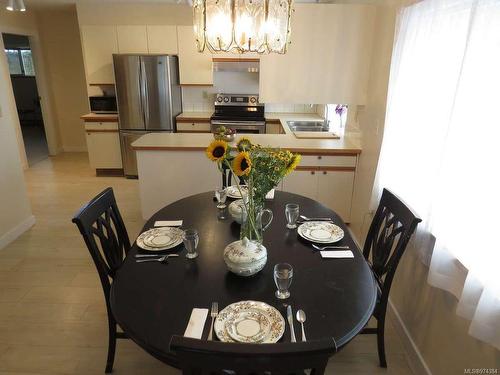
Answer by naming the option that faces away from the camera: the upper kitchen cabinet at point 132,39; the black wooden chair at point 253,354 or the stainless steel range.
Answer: the black wooden chair

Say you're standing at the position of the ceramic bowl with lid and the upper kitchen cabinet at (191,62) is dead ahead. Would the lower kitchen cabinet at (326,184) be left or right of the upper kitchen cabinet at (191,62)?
right

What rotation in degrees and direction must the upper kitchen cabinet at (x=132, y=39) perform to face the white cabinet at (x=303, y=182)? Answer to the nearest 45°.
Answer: approximately 45° to its left

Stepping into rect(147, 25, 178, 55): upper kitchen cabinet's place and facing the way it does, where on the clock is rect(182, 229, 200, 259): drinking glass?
The drinking glass is roughly at 12 o'clock from the upper kitchen cabinet.

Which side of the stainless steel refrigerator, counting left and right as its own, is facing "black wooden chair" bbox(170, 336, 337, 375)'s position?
front

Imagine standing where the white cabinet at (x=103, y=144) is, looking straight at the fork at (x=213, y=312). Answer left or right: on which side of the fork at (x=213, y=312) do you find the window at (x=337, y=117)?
left

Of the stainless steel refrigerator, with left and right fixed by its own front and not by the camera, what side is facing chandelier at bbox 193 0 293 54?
front

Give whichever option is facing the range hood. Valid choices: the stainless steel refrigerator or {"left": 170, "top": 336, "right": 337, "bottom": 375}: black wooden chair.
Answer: the black wooden chair

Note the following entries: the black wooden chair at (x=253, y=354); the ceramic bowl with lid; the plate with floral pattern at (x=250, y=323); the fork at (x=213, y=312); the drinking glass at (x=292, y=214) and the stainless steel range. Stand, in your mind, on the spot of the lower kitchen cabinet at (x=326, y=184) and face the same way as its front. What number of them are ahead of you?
5

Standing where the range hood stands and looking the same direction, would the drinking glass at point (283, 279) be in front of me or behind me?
in front

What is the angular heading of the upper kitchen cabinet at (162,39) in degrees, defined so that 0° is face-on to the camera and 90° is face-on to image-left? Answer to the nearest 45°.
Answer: approximately 0°
